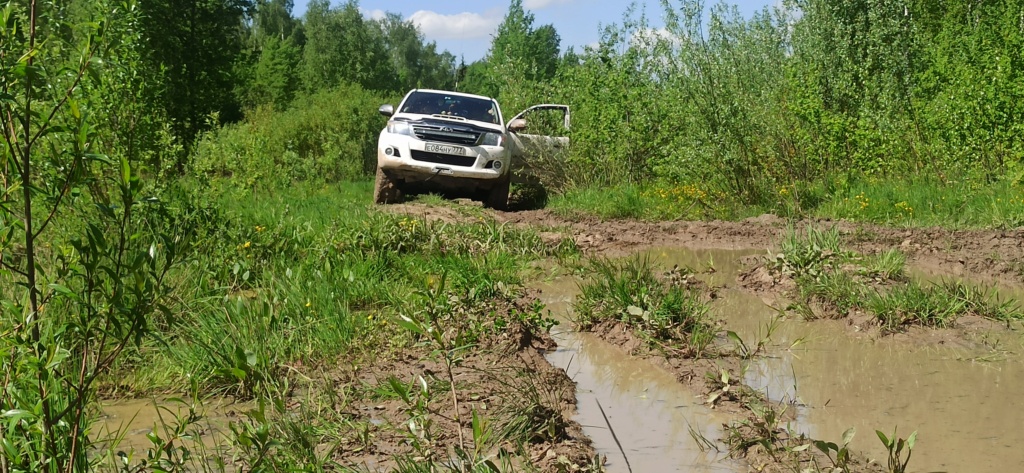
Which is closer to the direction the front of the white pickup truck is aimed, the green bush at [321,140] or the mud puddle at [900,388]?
the mud puddle

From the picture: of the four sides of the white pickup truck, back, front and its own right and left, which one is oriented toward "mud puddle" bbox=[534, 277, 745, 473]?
front

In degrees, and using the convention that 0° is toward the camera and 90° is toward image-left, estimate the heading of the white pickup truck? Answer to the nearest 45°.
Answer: approximately 0°

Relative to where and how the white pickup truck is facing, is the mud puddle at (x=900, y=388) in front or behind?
in front

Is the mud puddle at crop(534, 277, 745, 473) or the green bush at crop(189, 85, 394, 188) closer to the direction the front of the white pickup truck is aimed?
the mud puddle
